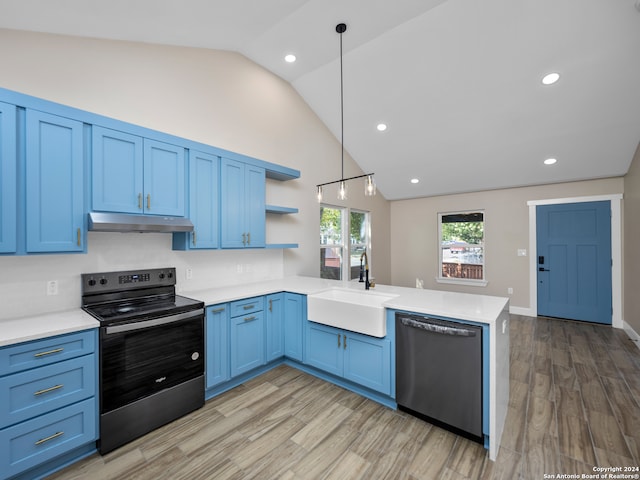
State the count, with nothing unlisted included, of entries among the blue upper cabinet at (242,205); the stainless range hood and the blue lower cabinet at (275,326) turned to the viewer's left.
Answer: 0

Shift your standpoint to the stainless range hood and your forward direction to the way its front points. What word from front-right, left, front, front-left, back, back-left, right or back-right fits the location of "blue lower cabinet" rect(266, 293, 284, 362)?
front-left

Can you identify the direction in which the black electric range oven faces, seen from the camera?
facing the viewer and to the right of the viewer

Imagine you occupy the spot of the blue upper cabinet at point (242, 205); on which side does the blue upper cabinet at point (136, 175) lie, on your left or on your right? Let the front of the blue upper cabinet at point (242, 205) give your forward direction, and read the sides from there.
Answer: on your right

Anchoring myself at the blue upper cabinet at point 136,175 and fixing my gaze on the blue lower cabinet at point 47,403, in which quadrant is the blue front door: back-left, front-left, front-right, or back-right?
back-left

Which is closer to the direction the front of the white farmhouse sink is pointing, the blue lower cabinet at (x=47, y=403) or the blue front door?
the blue lower cabinet

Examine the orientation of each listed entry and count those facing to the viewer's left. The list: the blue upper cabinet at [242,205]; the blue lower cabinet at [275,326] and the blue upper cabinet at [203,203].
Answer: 0

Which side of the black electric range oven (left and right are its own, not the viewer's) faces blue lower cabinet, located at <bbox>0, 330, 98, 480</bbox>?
right

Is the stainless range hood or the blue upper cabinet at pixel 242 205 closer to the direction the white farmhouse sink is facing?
the stainless range hood

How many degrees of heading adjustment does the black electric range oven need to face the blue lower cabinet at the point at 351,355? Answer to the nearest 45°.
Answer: approximately 45° to its left

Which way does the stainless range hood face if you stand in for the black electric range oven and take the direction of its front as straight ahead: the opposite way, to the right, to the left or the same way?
the same way

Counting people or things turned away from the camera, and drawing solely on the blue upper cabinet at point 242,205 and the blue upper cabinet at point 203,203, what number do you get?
0

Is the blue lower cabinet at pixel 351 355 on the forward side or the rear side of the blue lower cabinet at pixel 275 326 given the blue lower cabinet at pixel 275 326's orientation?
on the forward side

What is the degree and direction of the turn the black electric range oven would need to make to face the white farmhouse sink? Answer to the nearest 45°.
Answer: approximately 45° to its left
